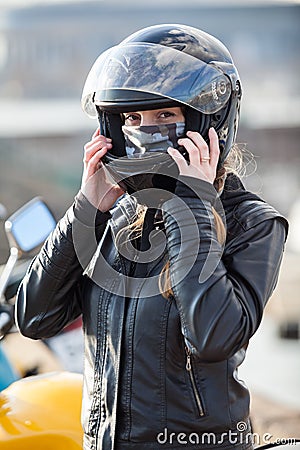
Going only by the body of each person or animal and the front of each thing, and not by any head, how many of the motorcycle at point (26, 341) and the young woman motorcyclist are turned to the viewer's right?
0

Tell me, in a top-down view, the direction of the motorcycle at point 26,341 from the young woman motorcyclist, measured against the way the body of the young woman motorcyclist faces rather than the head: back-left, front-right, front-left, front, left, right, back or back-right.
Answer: right

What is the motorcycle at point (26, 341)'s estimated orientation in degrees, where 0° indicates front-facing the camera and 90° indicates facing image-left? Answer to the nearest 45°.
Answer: approximately 135°
